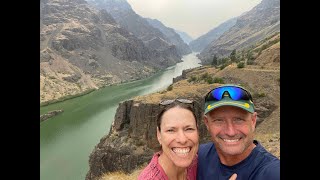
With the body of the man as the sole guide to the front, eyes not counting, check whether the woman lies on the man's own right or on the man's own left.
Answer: on the man's own right

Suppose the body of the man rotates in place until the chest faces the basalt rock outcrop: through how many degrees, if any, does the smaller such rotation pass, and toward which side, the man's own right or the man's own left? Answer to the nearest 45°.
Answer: approximately 180°

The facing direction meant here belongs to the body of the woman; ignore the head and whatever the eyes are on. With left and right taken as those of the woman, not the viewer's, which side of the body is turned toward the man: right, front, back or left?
left

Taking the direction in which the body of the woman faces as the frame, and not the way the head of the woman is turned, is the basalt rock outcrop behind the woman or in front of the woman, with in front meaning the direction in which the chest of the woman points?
behind

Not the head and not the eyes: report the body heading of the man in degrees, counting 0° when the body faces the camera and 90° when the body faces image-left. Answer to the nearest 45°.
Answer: approximately 0°

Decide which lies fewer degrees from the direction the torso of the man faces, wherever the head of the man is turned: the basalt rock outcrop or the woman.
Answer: the woman

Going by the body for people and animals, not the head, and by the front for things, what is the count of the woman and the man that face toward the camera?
2

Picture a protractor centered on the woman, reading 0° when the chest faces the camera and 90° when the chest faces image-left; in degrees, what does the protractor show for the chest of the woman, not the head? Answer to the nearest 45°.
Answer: approximately 0°
